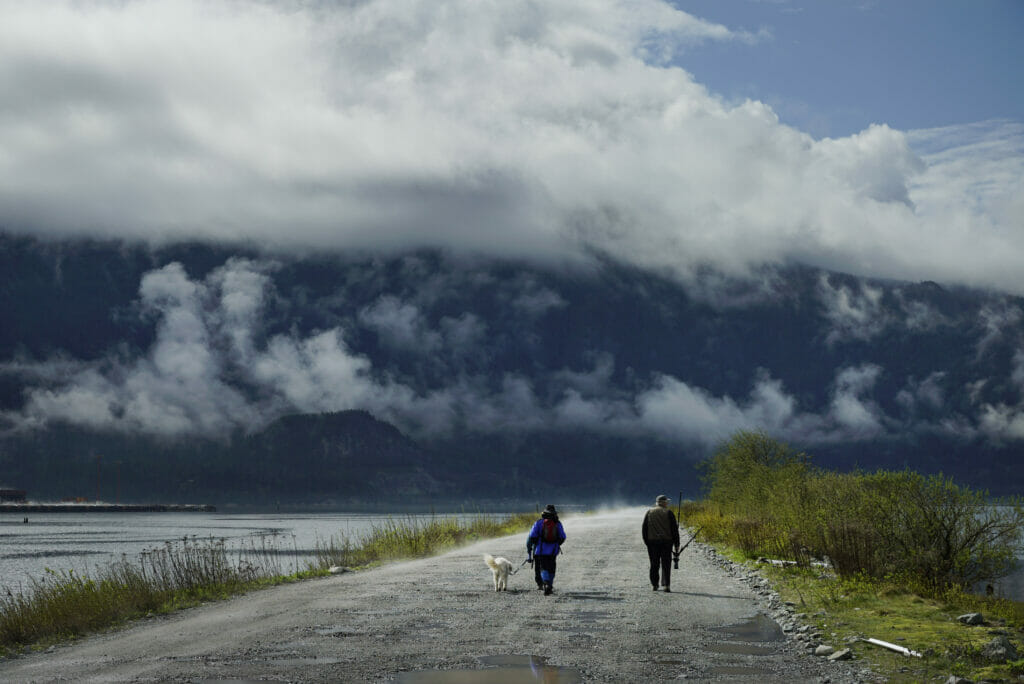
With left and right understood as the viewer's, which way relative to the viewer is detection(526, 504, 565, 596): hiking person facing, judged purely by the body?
facing away from the viewer

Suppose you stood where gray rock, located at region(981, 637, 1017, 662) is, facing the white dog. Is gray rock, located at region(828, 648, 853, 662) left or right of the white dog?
left

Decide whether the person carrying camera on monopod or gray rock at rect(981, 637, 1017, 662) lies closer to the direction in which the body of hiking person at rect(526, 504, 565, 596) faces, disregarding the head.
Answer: the person carrying camera on monopod

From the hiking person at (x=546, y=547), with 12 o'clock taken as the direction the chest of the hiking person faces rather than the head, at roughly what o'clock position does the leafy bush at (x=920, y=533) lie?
The leafy bush is roughly at 3 o'clock from the hiking person.

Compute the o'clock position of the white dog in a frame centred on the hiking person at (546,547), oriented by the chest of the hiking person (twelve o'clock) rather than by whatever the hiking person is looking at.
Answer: The white dog is roughly at 9 o'clock from the hiking person.

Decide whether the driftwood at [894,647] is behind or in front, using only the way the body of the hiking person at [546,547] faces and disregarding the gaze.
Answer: behind

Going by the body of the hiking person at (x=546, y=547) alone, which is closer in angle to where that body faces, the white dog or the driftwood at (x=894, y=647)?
the white dog
